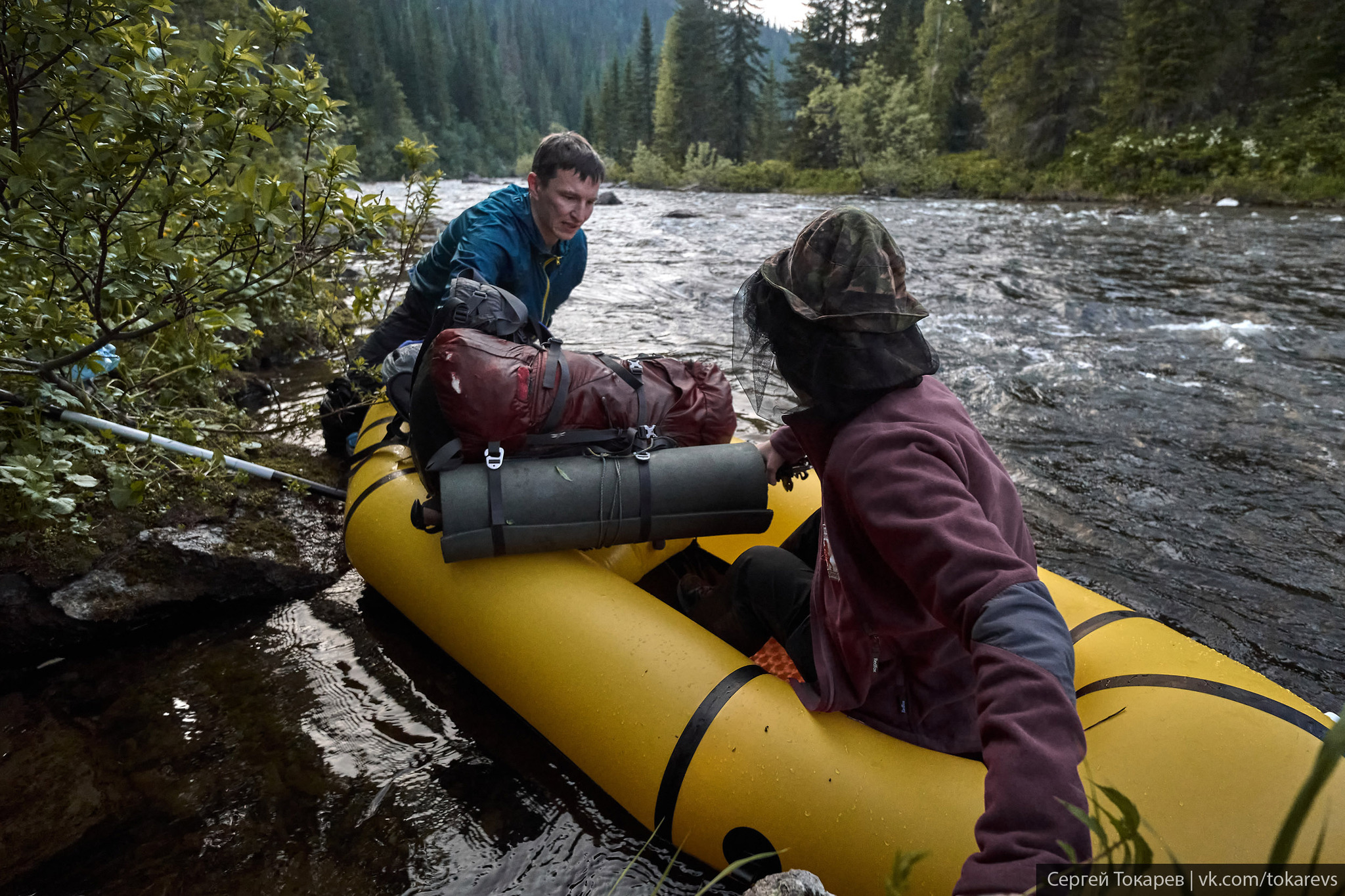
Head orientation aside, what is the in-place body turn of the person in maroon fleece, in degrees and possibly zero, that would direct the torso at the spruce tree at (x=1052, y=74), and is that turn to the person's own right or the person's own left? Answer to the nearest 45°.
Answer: approximately 90° to the person's own right

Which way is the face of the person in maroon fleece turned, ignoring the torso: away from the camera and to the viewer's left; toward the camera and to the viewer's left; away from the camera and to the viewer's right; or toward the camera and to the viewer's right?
away from the camera and to the viewer's left

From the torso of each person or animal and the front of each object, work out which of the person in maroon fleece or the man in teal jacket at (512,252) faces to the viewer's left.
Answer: the person in maroon fleece

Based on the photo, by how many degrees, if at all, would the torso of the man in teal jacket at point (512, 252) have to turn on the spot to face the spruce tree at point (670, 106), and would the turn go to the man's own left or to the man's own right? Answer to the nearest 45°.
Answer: approximately 135° to the man's own left

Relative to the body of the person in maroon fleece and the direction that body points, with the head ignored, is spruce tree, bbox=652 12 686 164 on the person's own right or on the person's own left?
on the person's own right

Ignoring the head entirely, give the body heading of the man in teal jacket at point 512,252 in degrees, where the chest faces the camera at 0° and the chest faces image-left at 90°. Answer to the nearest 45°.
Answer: approximately 315°

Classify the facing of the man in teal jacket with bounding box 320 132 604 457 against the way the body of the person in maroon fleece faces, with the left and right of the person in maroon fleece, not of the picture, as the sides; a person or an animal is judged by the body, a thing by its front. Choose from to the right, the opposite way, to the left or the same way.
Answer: the opposite way
